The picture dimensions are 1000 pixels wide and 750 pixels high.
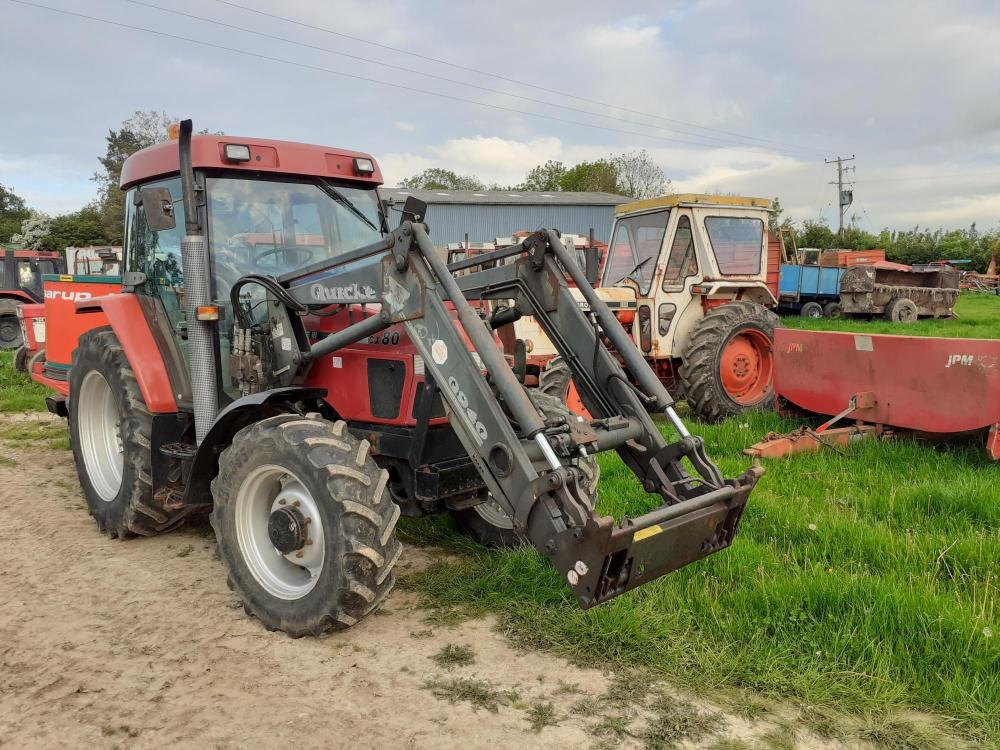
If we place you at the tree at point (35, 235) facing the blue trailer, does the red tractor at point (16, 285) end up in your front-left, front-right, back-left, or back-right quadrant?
front-right

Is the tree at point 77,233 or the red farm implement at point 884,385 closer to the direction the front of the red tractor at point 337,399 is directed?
the red farm implement

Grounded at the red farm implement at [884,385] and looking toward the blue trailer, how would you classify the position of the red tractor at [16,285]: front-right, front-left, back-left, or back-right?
front-left

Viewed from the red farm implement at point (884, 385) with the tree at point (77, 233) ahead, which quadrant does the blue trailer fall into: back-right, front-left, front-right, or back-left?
front-right

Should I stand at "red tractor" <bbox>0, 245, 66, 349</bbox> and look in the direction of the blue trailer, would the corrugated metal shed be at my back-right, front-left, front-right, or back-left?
front-left

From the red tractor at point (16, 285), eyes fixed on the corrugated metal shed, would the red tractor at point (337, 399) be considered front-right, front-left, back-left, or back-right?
back-right

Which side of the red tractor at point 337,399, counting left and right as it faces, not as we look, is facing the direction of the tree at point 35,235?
back

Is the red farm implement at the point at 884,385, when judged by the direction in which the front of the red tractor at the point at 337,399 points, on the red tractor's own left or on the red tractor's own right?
on the red tractor's own left

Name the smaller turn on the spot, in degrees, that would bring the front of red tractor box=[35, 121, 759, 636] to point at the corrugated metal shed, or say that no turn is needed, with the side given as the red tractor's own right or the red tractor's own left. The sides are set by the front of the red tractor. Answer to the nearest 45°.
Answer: approximately 135° to the red tractor's own left

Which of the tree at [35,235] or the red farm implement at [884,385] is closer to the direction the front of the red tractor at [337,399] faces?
the red farm implement

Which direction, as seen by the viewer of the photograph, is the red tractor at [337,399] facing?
facing the viewer and to the right of the viewer

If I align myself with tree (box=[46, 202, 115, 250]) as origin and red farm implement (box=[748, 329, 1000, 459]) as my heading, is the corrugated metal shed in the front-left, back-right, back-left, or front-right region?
front-left
